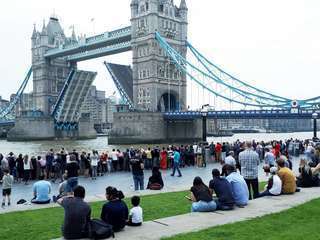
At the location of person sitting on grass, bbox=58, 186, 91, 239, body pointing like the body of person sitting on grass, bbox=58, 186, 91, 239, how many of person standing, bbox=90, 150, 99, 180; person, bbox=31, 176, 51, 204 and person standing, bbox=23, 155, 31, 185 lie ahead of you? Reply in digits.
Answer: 3

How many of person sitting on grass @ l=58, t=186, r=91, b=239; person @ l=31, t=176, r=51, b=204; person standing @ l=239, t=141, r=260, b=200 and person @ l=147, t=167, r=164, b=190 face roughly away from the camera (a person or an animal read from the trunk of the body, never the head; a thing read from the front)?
4

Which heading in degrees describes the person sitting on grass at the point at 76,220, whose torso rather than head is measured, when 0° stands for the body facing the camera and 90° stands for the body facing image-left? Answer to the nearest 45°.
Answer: approximately 180°

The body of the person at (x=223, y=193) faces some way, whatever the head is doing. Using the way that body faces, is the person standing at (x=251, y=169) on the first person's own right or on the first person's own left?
on the first person's own right

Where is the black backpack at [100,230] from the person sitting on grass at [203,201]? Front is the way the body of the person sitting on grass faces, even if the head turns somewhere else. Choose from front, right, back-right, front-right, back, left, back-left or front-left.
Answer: left

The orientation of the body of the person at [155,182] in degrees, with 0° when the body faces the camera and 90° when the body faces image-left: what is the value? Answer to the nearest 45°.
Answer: approximately 180°

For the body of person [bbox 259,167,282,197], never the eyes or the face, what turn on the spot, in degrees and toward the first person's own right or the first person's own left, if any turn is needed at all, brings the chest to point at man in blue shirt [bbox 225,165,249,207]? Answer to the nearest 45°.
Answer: approximately 90° to the first person's own left

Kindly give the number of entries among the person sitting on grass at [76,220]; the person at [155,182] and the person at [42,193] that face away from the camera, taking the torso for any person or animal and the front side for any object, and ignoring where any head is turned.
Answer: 3

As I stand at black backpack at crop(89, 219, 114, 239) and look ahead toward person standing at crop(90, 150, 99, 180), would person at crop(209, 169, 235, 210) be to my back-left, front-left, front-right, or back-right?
front-right

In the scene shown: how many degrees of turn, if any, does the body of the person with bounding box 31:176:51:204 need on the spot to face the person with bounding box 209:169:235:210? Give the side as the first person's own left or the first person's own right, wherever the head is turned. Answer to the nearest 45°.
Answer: approximately 135° to the first person's own right

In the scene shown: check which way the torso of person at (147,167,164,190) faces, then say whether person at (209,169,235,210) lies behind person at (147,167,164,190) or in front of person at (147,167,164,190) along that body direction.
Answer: behind

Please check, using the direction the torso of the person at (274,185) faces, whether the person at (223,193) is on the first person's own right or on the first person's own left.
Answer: on the first person's own left

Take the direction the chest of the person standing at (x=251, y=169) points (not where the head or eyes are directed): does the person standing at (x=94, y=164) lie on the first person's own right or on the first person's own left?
on the first person's own left

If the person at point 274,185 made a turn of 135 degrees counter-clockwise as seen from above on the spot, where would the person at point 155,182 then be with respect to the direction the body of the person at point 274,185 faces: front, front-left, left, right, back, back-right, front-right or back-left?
back-right

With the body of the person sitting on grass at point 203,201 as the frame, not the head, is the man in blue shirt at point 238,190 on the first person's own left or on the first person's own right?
on the first person's own right

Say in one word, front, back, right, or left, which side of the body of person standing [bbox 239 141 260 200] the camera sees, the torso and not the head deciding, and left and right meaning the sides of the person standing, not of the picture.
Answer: back

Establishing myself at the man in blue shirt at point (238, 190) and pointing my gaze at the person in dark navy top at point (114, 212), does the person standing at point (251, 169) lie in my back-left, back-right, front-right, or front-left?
back-right
